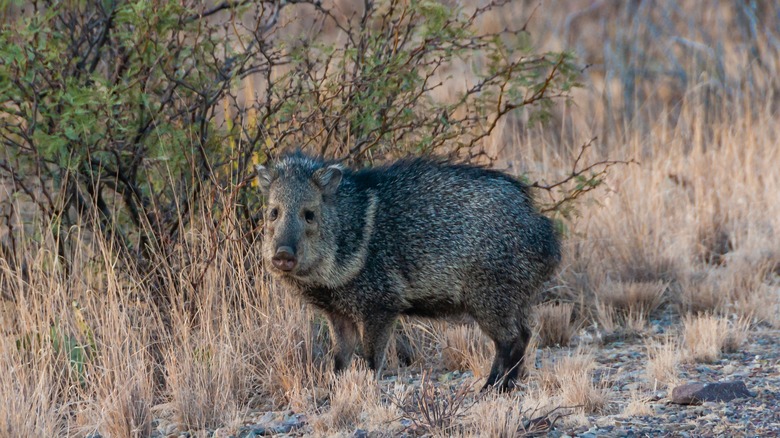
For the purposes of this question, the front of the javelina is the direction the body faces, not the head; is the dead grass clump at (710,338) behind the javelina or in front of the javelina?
behind

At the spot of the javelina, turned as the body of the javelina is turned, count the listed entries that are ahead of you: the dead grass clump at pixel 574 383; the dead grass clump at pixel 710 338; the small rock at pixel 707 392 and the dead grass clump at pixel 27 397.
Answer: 1

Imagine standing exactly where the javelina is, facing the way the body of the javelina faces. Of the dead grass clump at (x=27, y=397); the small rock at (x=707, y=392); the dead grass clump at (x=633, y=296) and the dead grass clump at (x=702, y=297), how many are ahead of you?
1

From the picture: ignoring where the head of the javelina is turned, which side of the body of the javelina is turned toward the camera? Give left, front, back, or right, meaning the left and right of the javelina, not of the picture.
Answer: left

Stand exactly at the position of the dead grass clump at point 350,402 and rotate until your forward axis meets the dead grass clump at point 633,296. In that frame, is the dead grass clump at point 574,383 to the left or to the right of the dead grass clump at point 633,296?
right

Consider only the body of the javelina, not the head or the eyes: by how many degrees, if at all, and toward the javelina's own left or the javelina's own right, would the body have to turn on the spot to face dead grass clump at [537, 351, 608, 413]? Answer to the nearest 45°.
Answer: approximately 180°

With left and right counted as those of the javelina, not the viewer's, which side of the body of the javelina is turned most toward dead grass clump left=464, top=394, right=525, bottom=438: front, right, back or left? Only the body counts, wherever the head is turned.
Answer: left

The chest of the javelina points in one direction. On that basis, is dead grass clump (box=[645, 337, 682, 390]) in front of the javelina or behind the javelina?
behind

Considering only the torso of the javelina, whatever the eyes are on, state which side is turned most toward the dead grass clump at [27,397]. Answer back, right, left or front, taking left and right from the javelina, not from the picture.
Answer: front

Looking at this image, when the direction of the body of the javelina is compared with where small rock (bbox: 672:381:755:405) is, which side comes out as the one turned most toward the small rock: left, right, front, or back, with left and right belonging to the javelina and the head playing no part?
back
